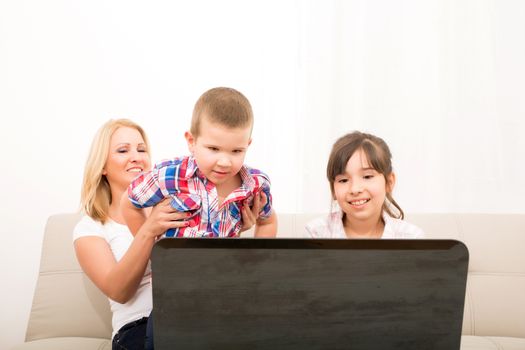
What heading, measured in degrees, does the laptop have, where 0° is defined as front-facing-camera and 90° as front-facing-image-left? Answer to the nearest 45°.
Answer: approximately 180°

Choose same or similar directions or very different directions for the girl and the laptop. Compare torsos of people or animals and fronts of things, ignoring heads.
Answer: very different directions

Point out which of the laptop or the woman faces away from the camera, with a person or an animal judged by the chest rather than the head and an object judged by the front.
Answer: the laptop

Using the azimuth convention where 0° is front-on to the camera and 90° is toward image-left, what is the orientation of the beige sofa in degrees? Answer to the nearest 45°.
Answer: approximately 0°

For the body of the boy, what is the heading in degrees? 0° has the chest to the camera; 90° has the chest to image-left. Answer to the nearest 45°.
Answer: approximately 0°

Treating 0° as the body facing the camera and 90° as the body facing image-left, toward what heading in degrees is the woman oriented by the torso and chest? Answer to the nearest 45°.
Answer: approximately 315°

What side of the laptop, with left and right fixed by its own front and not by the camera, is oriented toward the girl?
front
